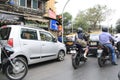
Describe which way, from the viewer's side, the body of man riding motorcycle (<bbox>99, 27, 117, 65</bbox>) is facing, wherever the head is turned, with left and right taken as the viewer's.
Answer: facing away from the viewer and to the right of the viewer

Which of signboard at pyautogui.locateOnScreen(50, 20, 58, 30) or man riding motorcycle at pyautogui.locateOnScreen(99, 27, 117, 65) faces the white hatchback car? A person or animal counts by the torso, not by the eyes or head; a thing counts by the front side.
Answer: the signboard

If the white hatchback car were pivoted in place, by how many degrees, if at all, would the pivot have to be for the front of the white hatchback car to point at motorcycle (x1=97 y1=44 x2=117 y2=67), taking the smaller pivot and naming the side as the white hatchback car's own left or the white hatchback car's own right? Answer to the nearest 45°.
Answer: approximately 45° to the white hatchback car's own right

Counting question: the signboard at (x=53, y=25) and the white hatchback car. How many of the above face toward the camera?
1
